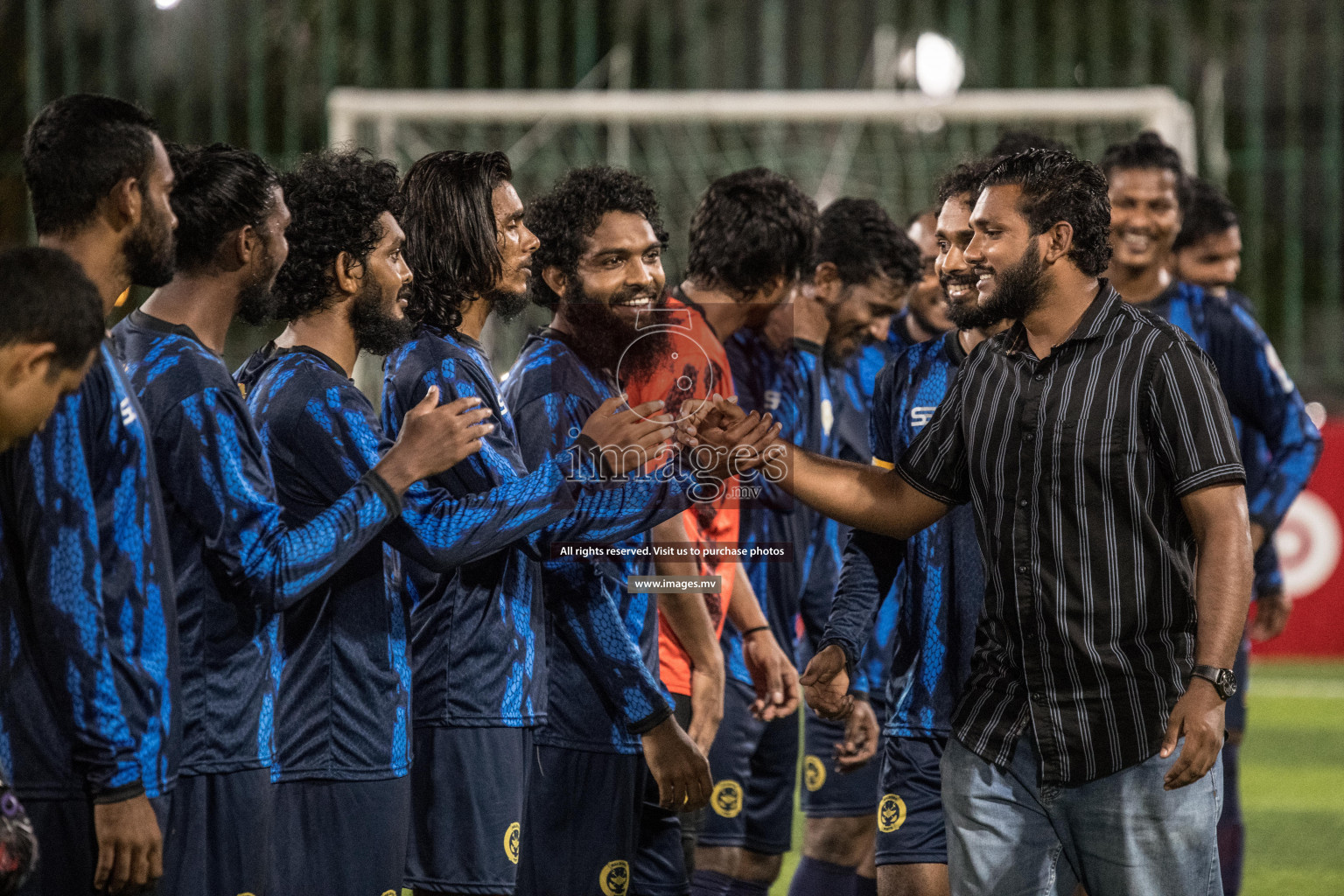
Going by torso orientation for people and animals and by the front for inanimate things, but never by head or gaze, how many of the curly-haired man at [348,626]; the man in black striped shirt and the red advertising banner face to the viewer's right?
1

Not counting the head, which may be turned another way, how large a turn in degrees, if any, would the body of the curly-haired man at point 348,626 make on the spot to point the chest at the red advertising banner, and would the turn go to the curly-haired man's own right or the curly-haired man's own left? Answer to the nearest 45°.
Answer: approximately 45° to the curly-haired man's own left

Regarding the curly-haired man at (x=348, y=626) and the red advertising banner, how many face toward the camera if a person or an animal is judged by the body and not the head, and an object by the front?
1

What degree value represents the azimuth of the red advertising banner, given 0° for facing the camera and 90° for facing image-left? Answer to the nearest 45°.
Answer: approximately 0°

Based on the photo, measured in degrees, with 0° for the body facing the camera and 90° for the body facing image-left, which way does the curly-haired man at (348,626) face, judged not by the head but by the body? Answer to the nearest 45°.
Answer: approximately 270°

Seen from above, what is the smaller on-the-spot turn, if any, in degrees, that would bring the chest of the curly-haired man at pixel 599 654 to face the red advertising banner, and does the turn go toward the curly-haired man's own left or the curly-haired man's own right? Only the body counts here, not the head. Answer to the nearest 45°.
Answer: approximately 90° to the curly-haired man's own left

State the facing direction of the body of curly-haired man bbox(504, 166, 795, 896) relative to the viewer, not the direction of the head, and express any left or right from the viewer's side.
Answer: facing the viewer and to the right of the viewer

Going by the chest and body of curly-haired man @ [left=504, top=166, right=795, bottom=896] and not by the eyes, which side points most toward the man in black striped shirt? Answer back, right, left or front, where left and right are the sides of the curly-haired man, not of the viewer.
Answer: front

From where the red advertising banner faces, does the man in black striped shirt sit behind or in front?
in front

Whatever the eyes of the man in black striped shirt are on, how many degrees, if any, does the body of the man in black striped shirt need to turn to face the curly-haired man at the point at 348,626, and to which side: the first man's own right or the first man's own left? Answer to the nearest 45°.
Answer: approximately 45° to the first man's own right

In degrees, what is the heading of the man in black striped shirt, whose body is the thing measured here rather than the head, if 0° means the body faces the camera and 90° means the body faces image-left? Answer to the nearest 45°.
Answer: approximately 45°

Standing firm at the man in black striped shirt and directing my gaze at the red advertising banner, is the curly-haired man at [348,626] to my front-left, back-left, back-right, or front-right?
back-left

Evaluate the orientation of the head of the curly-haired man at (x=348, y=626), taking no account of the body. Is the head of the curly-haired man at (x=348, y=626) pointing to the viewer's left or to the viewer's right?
to the viewer's right

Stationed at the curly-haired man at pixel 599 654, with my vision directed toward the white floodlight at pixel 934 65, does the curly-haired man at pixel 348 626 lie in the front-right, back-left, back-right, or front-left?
back-left
